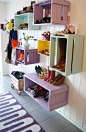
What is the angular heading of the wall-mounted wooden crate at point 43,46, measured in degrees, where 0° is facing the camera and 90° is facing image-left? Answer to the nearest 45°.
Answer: approximately 45°

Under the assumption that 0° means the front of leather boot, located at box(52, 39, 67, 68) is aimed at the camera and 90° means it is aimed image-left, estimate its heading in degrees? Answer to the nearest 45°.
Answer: approximately 45°

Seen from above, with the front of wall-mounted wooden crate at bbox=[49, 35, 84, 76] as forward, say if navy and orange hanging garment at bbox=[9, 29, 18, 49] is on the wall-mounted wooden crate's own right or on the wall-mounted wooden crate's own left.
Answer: on the wall-mounted wooden crate's own right

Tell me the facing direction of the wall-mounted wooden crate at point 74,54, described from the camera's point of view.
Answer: facing the viewer and to the left of the viewer

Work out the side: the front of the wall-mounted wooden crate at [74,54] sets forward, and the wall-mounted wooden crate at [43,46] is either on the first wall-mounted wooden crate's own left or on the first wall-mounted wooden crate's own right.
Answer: on the first wall-mounted wooden crate's own right

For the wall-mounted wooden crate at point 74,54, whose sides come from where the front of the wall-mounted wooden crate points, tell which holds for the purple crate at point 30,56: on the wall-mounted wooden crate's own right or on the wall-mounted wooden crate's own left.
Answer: on the wall-mounted wooden crate's own right

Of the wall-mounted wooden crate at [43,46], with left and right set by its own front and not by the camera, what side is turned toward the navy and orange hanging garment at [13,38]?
right
